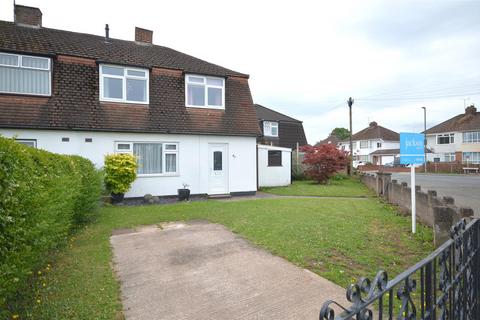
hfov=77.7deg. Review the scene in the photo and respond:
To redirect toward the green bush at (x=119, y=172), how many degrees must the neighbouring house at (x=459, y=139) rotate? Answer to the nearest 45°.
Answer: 0° — it already faces it

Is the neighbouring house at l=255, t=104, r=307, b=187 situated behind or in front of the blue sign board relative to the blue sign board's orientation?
behind

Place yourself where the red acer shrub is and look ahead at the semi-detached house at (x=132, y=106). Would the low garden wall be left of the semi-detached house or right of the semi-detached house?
left

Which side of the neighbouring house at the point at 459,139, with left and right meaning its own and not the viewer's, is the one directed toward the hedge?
front

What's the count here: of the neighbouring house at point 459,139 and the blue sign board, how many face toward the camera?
2

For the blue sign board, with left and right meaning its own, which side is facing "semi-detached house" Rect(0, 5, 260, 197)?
right

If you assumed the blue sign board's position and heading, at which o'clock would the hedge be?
The hedge is roughly at 1 o'clock from the blue sign board.

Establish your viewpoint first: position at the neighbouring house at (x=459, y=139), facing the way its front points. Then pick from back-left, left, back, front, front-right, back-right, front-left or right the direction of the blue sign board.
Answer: front

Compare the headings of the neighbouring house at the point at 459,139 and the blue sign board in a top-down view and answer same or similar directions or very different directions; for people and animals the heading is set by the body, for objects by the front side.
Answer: same or similar directions

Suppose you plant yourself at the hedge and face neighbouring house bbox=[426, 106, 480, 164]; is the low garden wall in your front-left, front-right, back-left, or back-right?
front-right

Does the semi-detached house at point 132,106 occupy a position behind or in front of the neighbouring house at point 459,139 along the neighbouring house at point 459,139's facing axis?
in front

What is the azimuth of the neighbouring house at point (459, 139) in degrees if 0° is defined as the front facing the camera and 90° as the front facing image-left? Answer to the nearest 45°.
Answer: approximately 0°

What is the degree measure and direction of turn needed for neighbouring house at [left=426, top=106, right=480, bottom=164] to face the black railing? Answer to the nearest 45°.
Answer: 0° — it already faces it

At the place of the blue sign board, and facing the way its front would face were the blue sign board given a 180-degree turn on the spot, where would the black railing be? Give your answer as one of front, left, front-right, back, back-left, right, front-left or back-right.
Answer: back

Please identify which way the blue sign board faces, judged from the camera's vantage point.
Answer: facing the viewer
